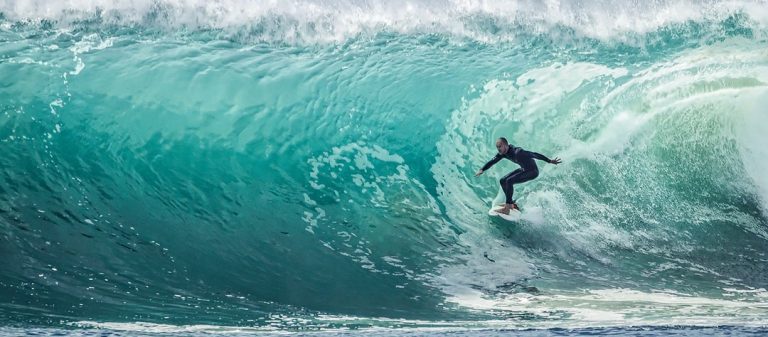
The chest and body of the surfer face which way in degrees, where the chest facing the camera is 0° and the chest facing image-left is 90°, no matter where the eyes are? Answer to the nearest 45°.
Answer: approximately 45°
